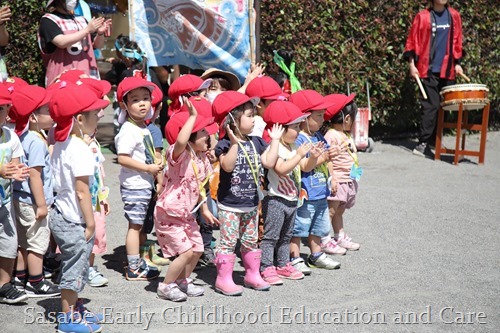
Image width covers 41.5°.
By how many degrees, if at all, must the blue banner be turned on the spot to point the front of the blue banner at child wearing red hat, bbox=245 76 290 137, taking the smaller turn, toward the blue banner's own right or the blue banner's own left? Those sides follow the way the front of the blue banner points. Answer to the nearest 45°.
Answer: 0° — it already faces them

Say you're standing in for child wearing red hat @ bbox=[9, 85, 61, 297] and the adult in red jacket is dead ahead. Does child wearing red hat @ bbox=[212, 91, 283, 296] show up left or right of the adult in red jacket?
right

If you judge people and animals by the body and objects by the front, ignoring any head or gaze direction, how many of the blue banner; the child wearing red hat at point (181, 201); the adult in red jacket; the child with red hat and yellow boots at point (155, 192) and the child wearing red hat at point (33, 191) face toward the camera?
2

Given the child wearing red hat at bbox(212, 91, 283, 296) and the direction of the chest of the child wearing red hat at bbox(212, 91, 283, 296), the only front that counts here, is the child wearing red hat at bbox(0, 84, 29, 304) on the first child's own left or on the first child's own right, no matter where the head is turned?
on the first child's own right

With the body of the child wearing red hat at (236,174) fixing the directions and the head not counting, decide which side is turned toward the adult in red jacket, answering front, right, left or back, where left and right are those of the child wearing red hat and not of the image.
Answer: left

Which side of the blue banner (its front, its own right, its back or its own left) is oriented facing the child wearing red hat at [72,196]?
front

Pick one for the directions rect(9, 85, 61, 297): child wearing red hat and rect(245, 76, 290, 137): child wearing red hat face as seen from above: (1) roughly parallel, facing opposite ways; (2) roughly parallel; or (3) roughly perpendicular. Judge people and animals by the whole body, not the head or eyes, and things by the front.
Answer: roughly parallel

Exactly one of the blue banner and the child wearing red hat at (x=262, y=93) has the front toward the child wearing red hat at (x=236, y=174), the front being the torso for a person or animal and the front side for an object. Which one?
the blue banner

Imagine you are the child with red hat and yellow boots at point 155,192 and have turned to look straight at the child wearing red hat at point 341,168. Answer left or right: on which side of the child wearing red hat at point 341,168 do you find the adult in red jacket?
left
